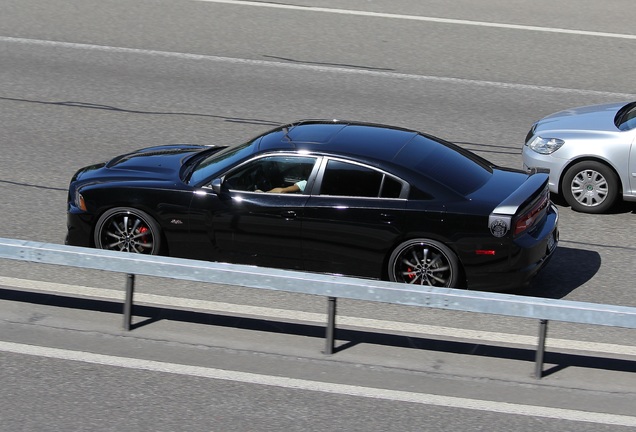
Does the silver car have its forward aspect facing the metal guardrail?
no

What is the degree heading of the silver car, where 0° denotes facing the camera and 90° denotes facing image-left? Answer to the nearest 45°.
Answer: approximately 90°

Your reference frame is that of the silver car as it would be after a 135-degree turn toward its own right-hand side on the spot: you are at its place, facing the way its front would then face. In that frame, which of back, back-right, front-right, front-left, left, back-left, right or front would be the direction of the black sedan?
back
